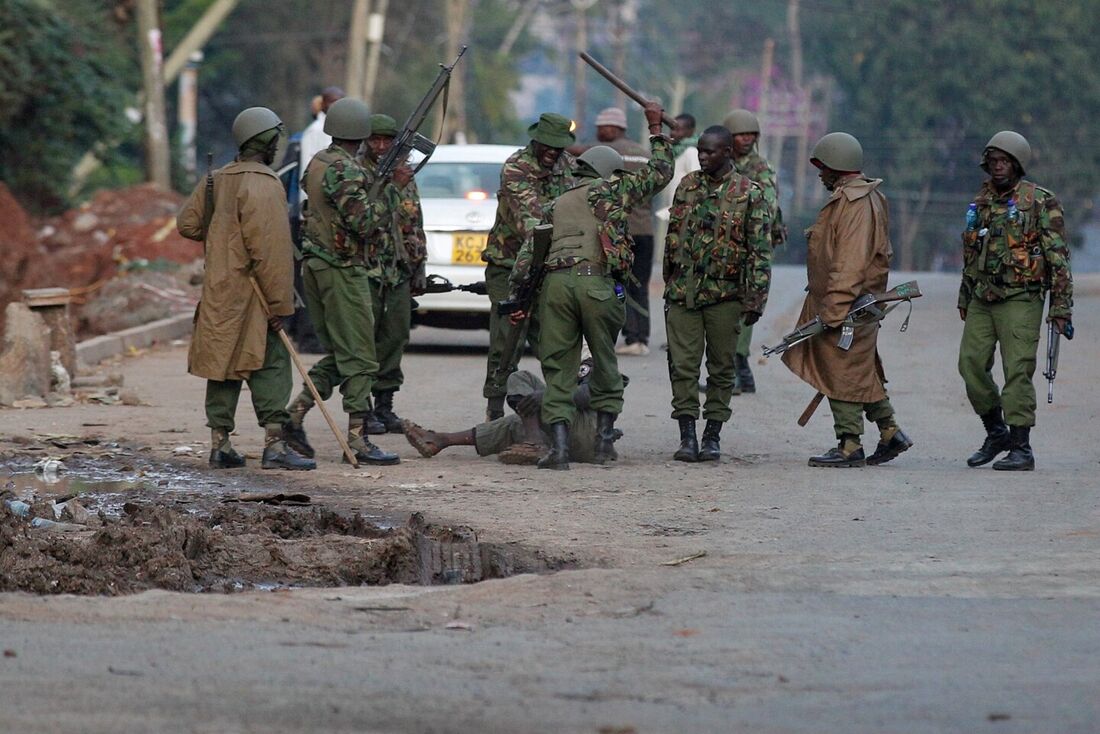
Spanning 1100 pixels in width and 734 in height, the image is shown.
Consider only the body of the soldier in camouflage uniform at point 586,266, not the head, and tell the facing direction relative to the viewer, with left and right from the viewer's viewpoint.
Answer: facing away from the viewer

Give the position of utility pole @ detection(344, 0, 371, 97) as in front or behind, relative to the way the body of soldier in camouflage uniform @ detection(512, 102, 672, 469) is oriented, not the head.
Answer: in front

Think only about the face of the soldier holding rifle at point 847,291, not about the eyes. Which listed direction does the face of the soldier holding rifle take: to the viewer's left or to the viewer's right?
to the viewer's left

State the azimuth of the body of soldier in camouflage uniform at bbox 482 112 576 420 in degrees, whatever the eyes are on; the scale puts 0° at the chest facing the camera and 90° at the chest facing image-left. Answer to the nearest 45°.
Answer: approximately 315°

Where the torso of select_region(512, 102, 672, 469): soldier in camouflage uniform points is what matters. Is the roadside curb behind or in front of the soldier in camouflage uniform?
in front

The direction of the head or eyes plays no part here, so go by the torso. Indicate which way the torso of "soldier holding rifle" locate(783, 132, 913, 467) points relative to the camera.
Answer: to the viewer's left

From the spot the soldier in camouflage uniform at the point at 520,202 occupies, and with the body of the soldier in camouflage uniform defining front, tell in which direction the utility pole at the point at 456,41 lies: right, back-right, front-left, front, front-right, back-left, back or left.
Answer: back-left

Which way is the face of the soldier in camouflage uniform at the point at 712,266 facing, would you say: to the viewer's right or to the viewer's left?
to the viewer's left

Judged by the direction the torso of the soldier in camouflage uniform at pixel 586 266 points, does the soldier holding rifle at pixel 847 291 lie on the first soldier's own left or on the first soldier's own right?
on the first soldier's own right

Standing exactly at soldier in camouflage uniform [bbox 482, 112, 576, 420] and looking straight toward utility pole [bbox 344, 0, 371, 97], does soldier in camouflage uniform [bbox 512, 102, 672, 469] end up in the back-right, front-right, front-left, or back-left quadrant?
back-right
